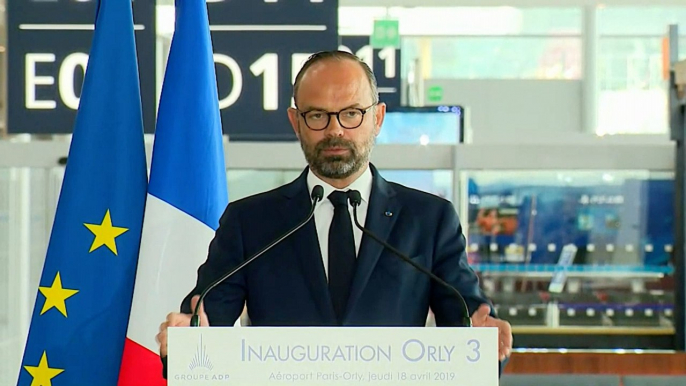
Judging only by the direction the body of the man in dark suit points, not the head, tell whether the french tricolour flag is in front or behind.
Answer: behind

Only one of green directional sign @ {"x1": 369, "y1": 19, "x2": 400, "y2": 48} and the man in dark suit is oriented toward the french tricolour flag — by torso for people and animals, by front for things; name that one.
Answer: the green directional sign

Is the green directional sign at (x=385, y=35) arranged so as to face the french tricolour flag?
yes

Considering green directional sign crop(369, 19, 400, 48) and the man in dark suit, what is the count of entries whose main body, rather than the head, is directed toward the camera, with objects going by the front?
2

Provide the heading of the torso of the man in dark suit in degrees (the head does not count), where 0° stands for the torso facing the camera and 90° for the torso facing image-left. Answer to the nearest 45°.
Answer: approximately 0°

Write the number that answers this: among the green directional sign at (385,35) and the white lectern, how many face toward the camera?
2

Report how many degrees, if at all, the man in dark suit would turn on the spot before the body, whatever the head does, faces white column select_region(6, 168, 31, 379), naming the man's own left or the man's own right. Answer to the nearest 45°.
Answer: approximately 135° to the man's own right

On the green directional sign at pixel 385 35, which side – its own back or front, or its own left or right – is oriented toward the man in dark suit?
front

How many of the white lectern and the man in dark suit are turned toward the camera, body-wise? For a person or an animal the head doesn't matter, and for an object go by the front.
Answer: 2
